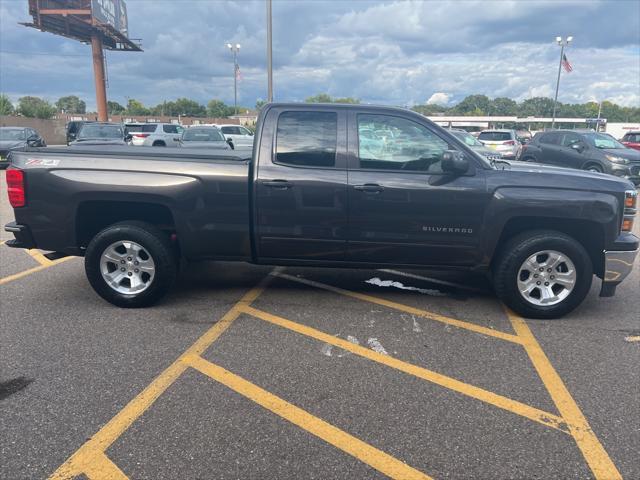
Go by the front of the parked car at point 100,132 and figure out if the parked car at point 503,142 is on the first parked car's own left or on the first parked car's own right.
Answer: on the first parked car's own left

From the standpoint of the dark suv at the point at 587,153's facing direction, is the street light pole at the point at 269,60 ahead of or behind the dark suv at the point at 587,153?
behind

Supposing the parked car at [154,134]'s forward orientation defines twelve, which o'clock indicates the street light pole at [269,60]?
The street light pole is roughly at 3 o'clock from the parked car.

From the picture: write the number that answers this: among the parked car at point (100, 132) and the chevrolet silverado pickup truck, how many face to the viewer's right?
1

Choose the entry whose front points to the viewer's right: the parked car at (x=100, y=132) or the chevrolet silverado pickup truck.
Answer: the chevrolet silverado pickup truck

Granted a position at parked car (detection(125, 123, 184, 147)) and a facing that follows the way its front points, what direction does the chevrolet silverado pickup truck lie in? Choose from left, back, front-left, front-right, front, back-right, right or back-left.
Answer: back-right

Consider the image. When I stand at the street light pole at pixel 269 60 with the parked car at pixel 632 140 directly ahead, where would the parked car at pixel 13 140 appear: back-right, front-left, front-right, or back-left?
back-right

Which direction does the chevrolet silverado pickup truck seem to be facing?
to the viewer's right

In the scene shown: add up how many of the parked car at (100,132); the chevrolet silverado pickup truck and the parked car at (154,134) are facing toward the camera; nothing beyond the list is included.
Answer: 1

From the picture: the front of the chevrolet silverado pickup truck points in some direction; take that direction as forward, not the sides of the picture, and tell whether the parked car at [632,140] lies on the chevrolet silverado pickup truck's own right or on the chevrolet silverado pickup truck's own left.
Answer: on the chevrolet silverado pickup truck's own left

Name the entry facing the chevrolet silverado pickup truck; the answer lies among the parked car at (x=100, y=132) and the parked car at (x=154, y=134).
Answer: the parked car at (x=100, y=132)

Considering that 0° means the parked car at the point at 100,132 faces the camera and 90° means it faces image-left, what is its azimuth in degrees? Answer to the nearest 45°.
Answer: approximately 0°

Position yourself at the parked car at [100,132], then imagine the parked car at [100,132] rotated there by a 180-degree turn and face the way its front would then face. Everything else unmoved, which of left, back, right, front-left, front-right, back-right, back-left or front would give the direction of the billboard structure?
front

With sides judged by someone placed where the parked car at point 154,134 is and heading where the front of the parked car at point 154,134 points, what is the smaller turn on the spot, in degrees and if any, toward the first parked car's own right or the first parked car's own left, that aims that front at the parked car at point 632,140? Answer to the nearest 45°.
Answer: approximately 90° to the first parked car's own right

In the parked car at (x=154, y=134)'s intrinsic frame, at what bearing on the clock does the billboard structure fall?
The billboard structure is roughly at 10 o'clock from the parked car.

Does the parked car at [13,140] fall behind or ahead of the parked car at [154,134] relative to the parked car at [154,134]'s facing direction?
behind

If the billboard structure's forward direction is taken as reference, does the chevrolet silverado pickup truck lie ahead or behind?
ahead
